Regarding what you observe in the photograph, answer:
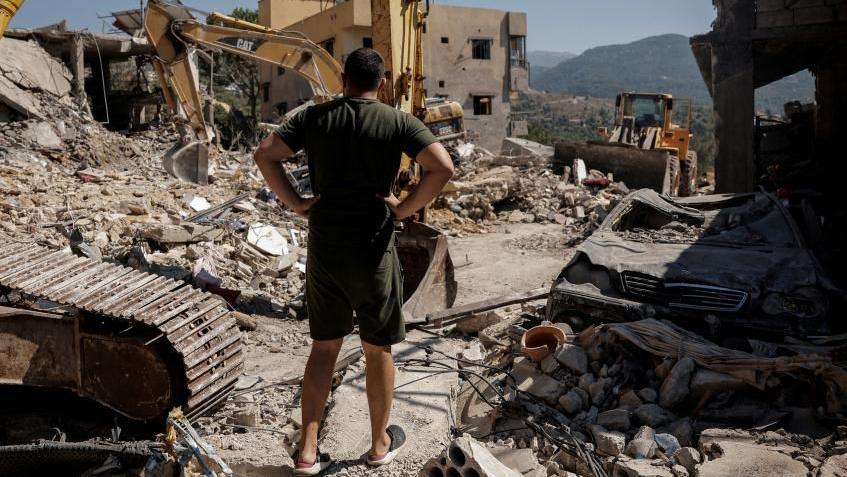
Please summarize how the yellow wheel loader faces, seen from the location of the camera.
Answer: facing the viewer and to the left of the viewer

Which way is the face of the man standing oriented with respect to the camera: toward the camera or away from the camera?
away from the camera

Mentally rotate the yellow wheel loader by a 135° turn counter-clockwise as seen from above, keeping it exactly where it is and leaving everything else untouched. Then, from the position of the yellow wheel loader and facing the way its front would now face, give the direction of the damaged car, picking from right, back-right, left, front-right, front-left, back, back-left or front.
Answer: right

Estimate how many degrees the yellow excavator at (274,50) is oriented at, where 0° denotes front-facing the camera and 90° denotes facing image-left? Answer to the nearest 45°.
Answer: approximately 90°

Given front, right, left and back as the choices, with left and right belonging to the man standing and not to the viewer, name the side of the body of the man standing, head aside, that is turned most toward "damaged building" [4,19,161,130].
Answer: front

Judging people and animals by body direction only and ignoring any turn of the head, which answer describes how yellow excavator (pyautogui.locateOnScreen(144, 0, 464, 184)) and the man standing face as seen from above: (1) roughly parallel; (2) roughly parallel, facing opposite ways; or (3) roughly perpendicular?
roughly perpendicular

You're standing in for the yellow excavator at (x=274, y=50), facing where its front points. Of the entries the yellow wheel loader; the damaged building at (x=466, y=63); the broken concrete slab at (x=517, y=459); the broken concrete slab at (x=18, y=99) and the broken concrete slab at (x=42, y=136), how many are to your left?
1

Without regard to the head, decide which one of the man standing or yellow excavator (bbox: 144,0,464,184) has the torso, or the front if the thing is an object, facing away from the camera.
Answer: the man standing

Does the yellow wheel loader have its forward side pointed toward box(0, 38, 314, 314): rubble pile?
yes

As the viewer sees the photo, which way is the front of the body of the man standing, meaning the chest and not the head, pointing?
away from the camera

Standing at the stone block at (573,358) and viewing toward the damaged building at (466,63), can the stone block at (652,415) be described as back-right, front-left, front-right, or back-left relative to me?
back-right

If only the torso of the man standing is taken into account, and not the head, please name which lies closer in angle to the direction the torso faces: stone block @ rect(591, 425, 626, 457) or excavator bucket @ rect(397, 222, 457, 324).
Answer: the excavator bucket

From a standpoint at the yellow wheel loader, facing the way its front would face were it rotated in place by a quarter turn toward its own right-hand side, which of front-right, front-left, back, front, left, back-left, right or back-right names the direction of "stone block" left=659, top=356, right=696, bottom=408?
back-left

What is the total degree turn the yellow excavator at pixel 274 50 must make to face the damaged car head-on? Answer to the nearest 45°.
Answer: approximately 135° to its left
